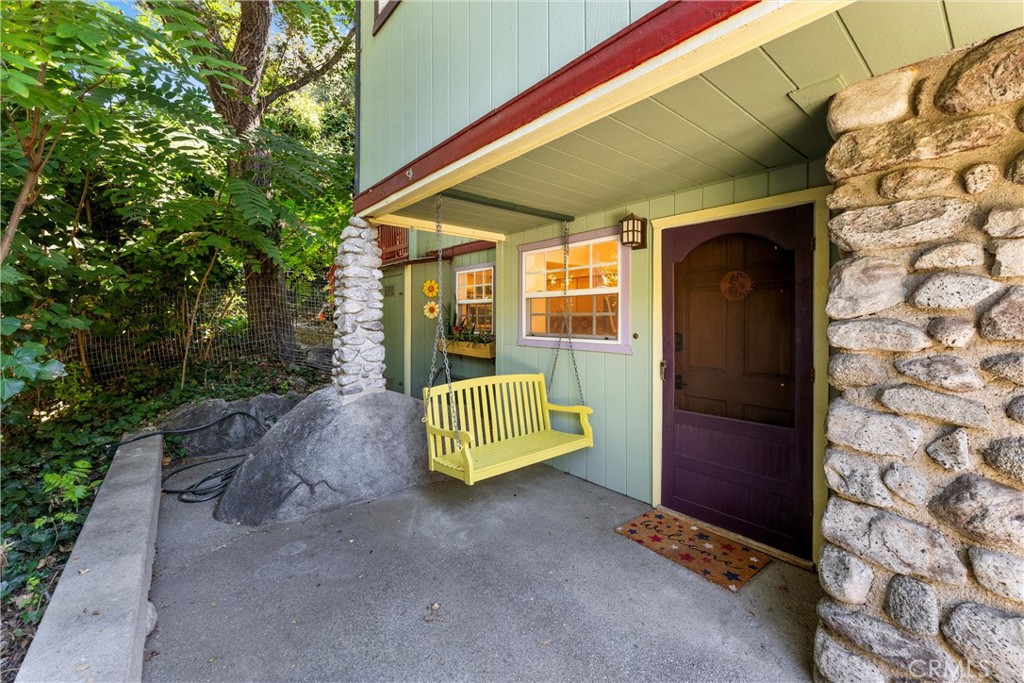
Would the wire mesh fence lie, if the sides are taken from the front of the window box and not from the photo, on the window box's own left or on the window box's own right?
on the window box's own right

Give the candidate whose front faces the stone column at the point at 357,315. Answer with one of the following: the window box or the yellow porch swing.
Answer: the window box

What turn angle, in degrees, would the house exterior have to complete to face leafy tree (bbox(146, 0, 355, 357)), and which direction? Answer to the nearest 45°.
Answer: approximately 45° to its right

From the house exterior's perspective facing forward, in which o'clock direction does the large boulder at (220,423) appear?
The large boulder is roughly at 2 o'clock from the house exterior.

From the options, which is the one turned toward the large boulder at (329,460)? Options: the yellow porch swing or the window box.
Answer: the window box

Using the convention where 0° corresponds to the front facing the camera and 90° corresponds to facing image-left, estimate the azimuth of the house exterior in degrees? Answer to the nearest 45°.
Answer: approximately 45°

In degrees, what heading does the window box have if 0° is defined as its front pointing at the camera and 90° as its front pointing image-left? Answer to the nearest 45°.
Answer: approximately 45°

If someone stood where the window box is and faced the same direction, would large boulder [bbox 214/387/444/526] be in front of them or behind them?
in front

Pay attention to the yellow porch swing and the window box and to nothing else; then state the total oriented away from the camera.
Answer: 0
